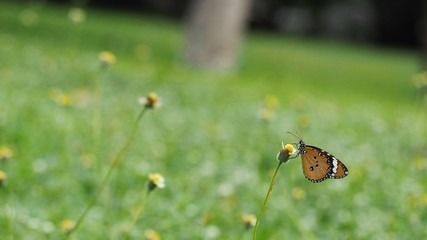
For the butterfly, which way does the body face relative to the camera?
to the viewer's left

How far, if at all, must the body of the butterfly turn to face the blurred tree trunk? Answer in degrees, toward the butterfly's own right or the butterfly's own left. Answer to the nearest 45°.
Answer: approximately 90° to the butterfly's own right
